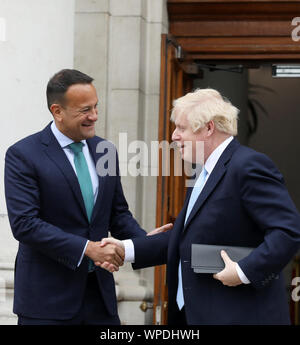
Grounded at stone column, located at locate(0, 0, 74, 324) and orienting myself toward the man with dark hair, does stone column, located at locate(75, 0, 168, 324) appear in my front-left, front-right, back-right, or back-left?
front-left

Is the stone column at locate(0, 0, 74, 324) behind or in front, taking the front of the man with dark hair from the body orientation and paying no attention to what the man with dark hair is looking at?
behind

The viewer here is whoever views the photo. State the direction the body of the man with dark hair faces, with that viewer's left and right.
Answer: facing the viewer and to the right of the viewer

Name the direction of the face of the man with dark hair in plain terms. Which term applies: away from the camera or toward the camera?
toward the camera

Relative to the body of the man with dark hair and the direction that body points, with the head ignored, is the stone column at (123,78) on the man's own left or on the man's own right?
on the man's own left
